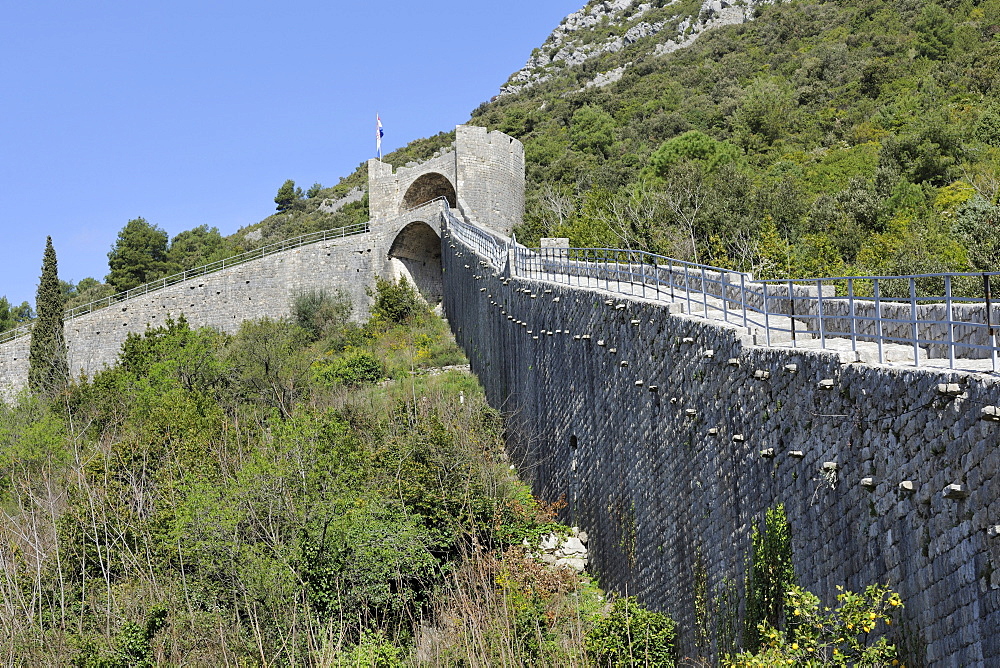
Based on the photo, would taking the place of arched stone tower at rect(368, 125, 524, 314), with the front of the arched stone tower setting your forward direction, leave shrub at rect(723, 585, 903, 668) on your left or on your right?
on your left

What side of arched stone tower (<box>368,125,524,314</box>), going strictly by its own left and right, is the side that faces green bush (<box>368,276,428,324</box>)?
front

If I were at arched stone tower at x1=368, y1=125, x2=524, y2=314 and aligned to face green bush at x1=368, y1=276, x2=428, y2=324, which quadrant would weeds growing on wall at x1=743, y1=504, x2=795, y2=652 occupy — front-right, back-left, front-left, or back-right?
front-left

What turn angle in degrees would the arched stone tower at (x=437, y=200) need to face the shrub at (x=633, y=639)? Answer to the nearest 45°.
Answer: approximately 45° to its left

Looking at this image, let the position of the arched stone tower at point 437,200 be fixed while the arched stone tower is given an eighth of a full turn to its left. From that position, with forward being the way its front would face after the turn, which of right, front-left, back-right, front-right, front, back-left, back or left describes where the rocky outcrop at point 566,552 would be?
front

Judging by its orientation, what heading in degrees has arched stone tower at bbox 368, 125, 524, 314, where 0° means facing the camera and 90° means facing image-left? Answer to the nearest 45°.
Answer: approximately 45°

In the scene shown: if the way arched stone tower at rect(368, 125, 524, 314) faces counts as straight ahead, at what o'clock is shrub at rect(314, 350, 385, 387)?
The shrub is roughly at 11 o'clock from the arched stone tower.

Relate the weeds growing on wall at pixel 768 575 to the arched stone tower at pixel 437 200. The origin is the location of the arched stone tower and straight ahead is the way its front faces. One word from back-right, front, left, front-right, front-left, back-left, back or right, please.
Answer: front-left
